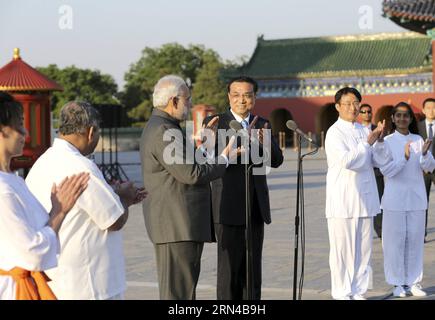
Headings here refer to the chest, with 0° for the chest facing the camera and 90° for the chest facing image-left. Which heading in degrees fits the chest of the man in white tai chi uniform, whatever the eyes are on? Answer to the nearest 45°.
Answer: approximately 315°

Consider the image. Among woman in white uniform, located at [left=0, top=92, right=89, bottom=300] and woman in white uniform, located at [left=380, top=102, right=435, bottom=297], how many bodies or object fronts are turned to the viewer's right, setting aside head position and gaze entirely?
1

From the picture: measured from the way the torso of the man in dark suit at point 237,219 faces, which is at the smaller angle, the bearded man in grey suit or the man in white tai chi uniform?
the bearded man in grey suit

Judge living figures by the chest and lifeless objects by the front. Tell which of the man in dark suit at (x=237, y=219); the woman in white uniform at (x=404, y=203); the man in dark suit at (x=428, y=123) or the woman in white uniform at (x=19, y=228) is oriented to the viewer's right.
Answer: the woman in white uniform at (x=19, y=228)

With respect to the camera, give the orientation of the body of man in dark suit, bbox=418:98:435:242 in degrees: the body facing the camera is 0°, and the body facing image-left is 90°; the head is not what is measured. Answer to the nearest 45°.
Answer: approximately 0°

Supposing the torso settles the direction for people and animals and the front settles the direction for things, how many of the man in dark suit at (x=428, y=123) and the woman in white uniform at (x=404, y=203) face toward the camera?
2

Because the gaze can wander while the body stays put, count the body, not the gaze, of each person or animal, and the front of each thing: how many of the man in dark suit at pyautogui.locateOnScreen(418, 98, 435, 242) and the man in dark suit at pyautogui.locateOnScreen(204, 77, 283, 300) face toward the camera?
2

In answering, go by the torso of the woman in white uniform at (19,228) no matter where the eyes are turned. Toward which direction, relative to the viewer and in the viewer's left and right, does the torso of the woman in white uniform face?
facing to the right of the viewer

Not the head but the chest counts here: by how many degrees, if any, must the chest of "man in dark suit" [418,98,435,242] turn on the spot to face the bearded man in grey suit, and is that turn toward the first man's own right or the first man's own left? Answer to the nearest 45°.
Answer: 0° — they already face them

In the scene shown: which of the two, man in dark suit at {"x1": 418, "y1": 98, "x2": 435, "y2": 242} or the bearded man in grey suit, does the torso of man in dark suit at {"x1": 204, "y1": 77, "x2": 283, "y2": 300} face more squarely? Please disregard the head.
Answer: the bearded man in grey suit
